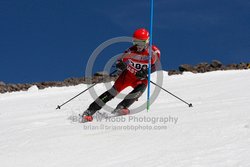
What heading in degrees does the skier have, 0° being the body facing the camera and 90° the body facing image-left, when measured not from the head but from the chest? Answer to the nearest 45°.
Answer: approximately 0°
